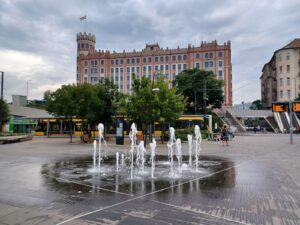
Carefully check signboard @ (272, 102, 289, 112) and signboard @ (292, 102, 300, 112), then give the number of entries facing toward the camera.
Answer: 2

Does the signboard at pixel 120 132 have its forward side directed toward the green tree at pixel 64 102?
no

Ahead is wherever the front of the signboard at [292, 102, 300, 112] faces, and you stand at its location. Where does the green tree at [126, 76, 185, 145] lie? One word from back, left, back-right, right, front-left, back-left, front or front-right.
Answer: front-right

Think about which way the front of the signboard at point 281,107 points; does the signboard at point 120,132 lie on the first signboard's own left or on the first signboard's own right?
on the first signboard's own right

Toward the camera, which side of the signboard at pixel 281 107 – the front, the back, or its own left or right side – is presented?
front

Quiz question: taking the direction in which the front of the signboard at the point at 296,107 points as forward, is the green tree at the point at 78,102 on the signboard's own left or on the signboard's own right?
on the signboard's own right

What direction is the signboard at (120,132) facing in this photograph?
toward the camera

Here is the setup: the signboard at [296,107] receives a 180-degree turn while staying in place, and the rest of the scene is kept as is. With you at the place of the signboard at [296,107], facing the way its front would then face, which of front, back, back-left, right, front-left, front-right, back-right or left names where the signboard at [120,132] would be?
back-left

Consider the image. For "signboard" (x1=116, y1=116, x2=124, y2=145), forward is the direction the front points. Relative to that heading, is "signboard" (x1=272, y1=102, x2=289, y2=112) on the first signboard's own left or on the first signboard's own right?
on the first signboard's own left

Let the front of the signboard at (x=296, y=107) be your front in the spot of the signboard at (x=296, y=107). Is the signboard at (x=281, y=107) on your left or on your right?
on your right

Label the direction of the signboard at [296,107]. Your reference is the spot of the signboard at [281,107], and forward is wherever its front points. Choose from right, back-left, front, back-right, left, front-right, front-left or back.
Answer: left

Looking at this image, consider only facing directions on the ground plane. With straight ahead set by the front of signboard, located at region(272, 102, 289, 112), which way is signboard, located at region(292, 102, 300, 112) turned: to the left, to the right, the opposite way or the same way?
the same way
